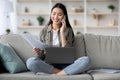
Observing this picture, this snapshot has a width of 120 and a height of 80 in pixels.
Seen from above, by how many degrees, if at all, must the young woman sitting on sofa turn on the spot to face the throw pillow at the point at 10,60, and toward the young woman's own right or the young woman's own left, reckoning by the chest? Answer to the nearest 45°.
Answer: approximately 90° to the young woman's own right

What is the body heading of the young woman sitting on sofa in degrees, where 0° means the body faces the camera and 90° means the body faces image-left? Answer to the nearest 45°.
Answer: approximately 0°

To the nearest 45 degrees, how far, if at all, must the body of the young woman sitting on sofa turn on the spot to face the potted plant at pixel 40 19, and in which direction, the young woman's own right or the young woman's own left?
approximately 180°
